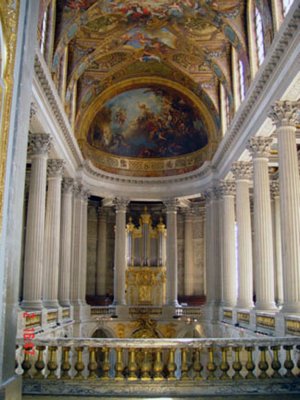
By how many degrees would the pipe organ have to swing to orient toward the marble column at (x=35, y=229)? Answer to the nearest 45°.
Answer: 0° — it already faces it

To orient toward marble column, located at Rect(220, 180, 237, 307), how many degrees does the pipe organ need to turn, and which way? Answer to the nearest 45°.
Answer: approximately 45° to its left

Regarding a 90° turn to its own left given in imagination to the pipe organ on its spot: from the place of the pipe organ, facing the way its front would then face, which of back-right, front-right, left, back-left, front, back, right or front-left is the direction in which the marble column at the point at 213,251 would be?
front-right

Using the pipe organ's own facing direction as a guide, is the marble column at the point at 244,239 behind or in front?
in front

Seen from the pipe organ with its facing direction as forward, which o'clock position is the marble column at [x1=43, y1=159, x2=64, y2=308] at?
The marble column is roughly at 1 o'clock from the pipe organ.

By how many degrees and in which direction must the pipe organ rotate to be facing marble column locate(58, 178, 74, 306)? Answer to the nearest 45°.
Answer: approximately 45° to its right

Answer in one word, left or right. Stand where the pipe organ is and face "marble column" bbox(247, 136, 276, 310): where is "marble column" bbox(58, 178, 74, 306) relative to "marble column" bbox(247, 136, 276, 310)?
right

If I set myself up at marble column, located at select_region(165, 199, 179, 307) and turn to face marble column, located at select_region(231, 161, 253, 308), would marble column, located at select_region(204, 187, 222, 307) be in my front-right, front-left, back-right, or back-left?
front-left

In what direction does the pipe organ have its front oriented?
toward the camera

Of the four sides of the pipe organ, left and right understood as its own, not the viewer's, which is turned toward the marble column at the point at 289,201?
front

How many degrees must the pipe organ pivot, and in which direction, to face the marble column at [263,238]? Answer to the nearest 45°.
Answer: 0° — it already faces it

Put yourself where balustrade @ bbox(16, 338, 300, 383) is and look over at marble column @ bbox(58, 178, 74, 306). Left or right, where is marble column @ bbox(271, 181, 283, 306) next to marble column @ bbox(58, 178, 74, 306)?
right

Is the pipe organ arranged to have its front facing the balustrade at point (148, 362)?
yes

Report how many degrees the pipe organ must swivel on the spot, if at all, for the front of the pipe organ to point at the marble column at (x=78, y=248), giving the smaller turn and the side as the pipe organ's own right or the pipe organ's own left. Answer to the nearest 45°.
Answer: approximately 45° to the pipe organ's own right

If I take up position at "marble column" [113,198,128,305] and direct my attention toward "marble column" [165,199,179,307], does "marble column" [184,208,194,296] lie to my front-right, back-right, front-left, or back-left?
front-left

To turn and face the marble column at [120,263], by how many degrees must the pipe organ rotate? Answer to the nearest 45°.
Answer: approximately 45° to its right

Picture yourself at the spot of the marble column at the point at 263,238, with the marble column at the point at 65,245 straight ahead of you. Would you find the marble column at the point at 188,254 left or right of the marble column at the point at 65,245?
right
